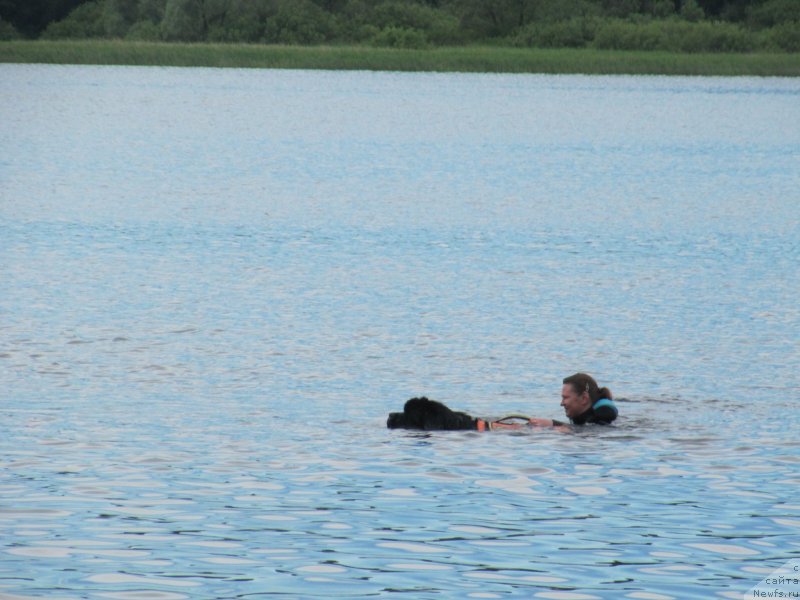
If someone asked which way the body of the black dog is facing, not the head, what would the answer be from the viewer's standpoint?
to the viewer's left
